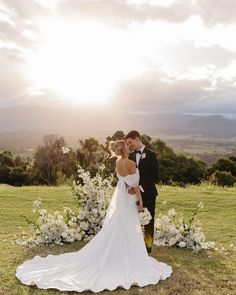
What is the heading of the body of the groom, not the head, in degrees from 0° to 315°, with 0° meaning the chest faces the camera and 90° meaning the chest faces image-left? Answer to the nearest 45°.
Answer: approximately 45°
